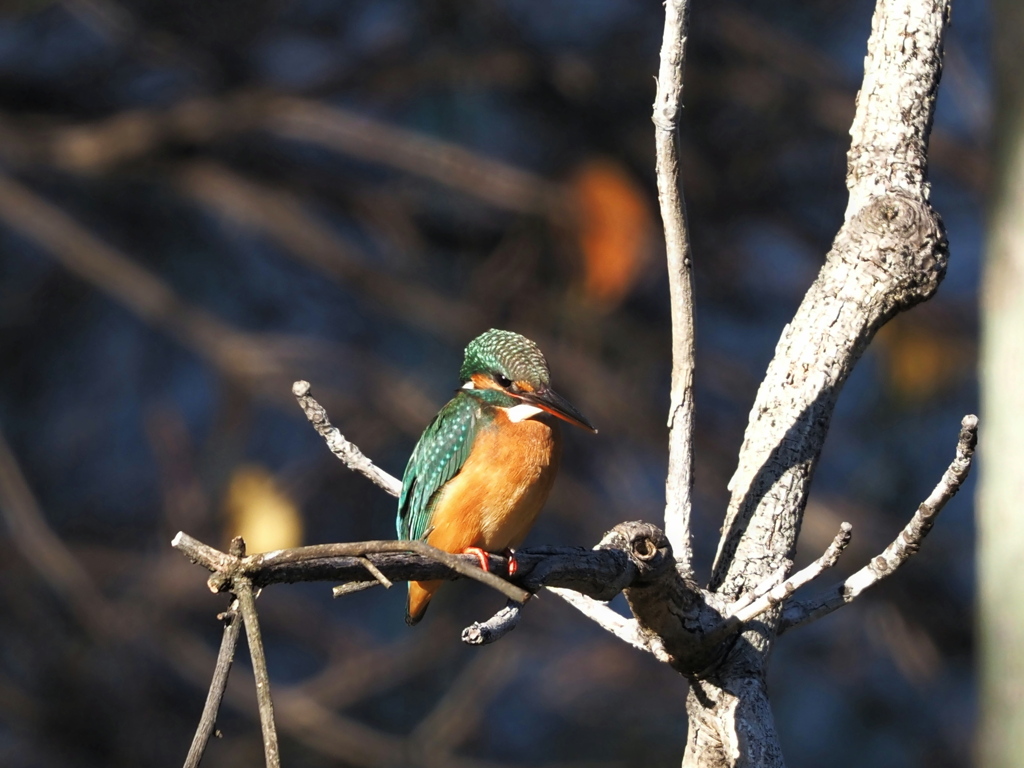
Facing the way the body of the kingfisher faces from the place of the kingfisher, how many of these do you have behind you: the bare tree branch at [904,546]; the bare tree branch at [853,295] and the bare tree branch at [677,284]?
0

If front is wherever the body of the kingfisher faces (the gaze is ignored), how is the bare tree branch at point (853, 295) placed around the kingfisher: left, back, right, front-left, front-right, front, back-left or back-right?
front

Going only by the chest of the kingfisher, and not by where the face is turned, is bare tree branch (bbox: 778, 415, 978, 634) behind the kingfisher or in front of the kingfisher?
in front

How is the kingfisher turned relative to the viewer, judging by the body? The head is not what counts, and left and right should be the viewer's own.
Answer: facing the viewer and to the right of the viewer

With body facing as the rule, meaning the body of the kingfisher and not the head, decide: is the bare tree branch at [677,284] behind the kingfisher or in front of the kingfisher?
in front
